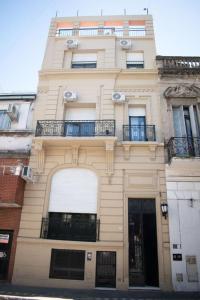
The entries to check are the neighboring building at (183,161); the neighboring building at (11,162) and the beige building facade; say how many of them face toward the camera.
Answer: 3

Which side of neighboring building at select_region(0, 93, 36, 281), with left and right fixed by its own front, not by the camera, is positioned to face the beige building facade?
left

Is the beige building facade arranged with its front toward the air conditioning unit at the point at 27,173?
no

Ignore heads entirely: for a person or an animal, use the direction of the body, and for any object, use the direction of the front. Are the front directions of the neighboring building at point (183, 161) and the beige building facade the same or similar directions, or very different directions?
same or similar directions

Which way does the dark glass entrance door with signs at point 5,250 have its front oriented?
toward the camera

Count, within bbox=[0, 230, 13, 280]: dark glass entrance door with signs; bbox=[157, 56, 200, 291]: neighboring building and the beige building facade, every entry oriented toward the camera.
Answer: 3

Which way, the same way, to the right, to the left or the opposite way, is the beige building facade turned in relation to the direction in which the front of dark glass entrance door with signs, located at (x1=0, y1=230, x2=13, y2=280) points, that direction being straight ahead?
the same way

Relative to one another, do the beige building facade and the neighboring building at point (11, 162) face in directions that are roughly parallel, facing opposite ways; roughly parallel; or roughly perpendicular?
roughly parallel

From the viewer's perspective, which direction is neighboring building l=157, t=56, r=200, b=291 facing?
toward the camera

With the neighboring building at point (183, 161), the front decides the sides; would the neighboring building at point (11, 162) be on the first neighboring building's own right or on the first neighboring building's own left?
on the first neighboring building's own right

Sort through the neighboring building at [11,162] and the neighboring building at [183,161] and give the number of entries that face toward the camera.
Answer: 2
